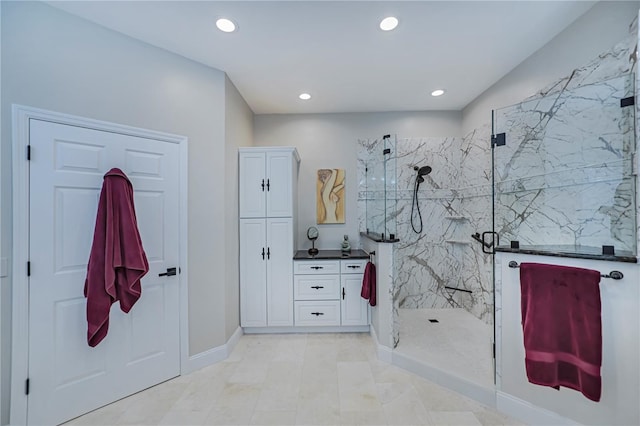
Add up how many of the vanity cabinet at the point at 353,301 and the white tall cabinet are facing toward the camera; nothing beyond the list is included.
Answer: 2

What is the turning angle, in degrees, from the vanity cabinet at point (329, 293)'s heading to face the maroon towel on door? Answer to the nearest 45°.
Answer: approximately 45° to its right

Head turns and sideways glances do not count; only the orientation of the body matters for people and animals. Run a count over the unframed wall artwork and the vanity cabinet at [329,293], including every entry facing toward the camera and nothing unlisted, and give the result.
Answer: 2

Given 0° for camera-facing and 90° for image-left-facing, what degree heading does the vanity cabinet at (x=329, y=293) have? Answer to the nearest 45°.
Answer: approximately 0°
